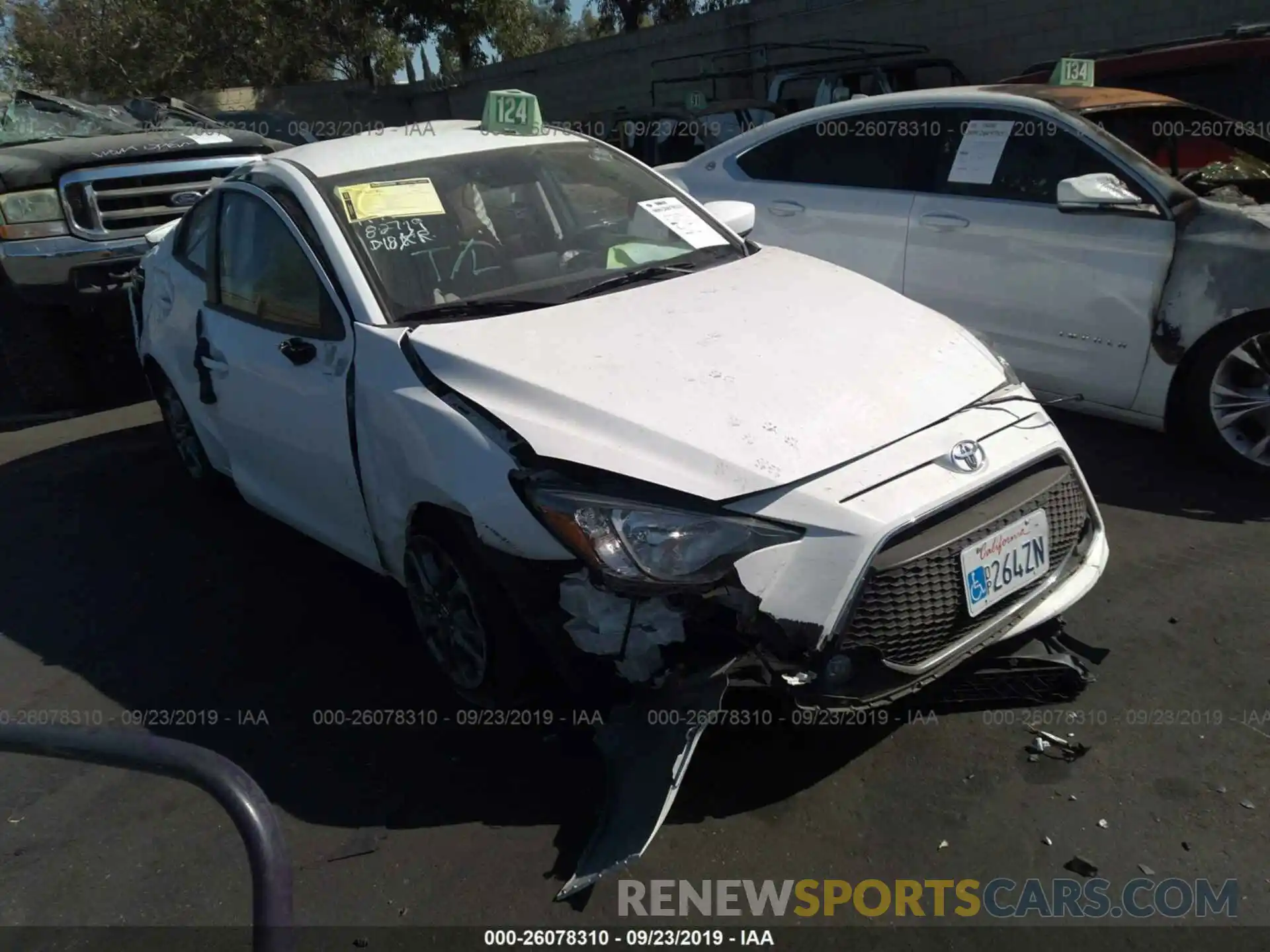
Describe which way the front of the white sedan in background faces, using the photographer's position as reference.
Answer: facing the viewer and to the right of the viewer

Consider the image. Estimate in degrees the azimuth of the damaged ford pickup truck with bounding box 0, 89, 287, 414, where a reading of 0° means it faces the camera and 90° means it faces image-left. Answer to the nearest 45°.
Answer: approximately 315°

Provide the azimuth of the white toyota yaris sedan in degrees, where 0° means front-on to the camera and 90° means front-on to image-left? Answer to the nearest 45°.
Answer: approximately 315°

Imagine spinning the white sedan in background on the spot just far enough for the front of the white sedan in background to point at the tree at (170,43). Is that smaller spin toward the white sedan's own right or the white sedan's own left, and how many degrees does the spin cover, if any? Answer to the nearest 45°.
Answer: approximately 180°

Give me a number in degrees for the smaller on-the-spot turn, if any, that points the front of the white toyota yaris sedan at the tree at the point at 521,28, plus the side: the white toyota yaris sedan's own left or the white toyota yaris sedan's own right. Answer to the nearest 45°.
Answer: approximately 135° to the white toyota yaris sedan's own left

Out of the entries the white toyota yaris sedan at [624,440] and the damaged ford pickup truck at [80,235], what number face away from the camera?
0

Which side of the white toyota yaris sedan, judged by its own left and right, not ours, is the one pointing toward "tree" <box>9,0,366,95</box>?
back

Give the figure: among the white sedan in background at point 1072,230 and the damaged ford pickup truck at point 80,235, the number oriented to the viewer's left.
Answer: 0

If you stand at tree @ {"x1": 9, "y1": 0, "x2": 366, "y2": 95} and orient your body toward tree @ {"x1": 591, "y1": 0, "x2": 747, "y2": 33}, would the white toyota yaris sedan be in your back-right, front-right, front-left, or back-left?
front-right

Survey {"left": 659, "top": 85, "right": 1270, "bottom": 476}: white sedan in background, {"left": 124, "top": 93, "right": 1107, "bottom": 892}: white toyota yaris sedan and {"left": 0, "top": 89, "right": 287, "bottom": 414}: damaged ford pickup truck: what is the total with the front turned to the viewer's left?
0

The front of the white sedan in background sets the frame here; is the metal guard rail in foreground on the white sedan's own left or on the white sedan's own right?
on the white sedan's own right

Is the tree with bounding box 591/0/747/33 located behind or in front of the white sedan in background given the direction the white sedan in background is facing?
behind

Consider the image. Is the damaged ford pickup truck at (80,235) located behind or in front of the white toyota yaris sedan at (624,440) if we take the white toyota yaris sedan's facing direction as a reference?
behind
